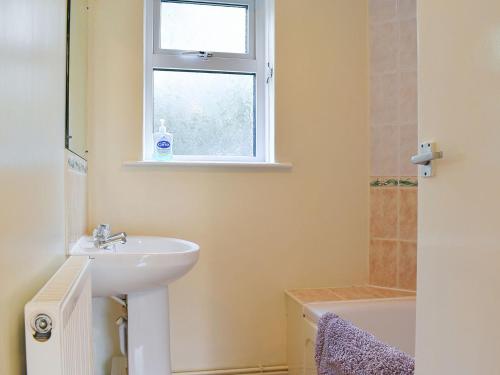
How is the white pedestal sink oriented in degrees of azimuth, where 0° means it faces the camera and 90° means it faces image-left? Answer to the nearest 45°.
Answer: approximately 270°

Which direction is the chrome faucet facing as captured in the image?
to the viewer's right

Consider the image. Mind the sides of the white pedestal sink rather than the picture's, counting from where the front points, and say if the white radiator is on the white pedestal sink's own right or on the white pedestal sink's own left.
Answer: on the white pedestal sink's own right

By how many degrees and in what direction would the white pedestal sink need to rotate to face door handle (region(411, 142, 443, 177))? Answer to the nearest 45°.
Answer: approximately 45° to its right

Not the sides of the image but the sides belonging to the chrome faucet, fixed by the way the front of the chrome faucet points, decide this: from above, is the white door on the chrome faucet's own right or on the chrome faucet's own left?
on the chrome faucet's own right
